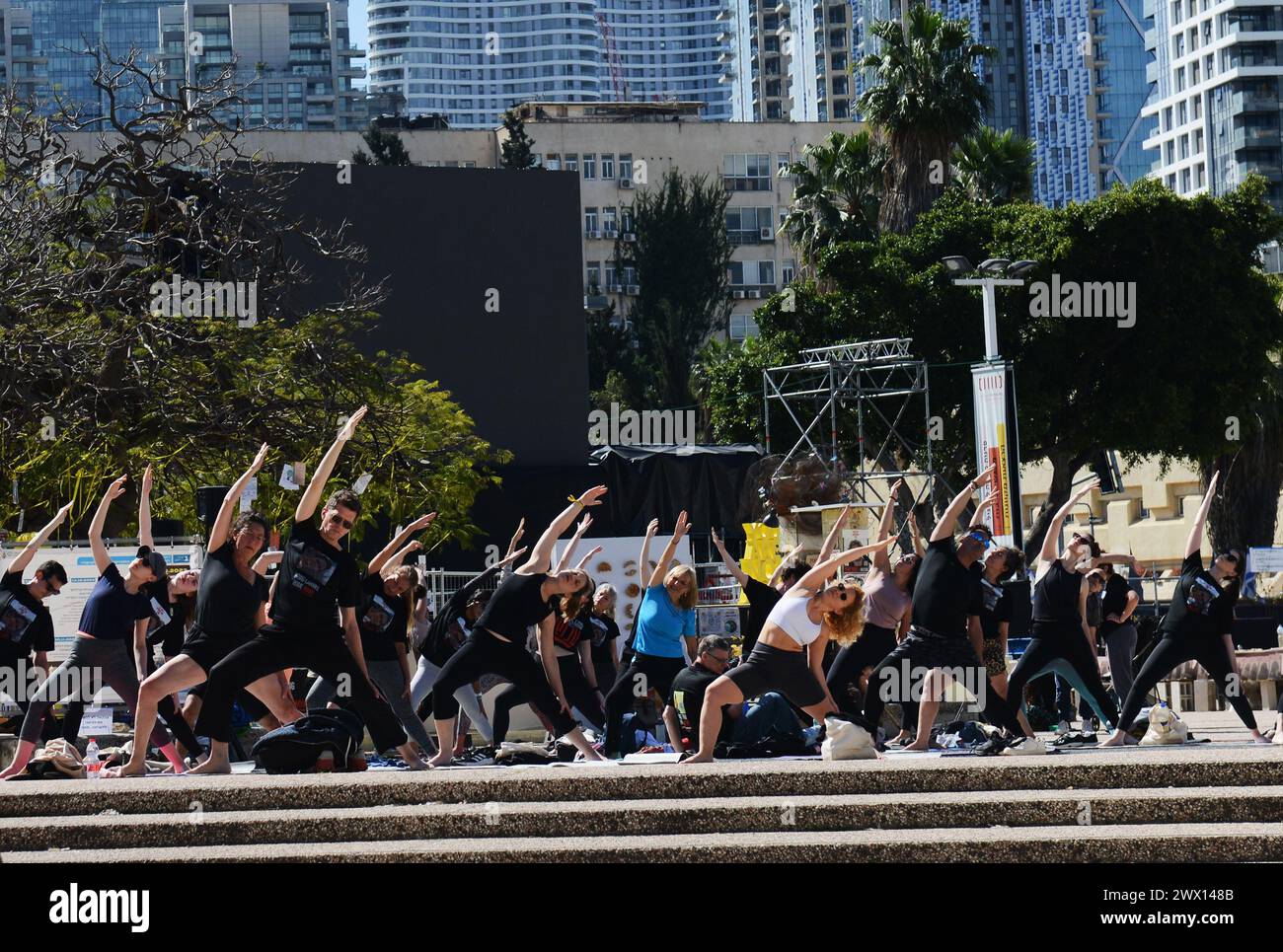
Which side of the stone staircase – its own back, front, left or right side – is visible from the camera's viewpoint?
front

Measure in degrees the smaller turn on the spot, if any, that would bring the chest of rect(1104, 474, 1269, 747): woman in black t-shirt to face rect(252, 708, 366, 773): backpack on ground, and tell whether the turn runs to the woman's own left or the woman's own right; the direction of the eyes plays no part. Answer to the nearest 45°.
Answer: approximately 90° to the woman's own right

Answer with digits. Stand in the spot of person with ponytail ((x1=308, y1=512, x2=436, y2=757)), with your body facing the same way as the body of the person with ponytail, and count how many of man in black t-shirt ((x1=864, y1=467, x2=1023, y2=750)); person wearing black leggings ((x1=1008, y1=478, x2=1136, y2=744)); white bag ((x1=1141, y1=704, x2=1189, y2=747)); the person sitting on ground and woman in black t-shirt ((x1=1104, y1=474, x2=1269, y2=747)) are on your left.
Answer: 5

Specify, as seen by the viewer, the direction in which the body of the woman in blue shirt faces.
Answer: toward the camera

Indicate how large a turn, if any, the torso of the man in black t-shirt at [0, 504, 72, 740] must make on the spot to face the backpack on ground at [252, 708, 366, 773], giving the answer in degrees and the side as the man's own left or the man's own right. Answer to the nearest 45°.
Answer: approximately 45° to the man's own left

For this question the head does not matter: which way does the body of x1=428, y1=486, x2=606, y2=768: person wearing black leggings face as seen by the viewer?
toward the camera

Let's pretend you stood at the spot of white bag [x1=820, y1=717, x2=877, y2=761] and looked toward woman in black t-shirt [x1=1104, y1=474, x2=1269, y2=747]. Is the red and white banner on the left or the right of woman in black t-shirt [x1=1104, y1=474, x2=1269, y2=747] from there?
left

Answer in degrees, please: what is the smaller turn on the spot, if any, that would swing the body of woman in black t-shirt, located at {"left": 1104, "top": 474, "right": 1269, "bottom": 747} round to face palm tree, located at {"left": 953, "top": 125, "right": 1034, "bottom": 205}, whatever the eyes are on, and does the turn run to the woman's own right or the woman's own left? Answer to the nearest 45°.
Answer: approximately 180°

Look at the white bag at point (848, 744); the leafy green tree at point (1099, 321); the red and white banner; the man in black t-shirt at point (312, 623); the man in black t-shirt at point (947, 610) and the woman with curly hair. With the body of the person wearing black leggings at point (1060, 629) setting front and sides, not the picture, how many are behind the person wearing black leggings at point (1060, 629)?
2

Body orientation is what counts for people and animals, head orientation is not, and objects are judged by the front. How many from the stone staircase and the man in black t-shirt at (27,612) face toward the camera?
2

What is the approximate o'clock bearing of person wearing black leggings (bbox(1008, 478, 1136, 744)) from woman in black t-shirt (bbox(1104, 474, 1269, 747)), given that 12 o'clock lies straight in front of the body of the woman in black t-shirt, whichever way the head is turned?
The person wearing black leggings is roughly at 3 o'clock from the woman in black t-shirt.
